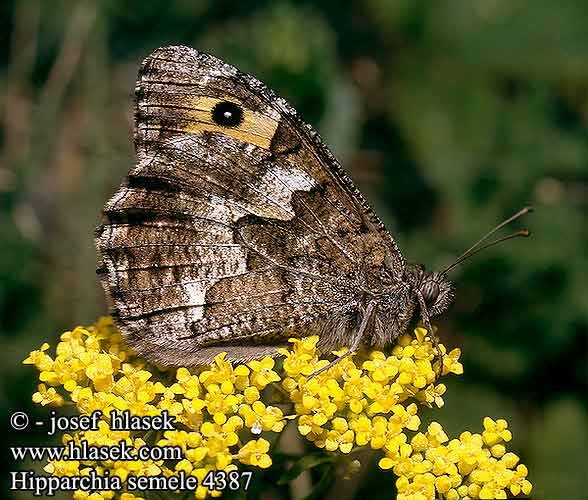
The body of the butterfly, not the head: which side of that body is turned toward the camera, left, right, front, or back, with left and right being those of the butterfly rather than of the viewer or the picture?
right

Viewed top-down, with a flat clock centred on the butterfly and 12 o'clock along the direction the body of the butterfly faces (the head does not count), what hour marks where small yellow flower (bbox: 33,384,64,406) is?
The small yellow flower is roughly at 6 o'clock from the butterfly.
